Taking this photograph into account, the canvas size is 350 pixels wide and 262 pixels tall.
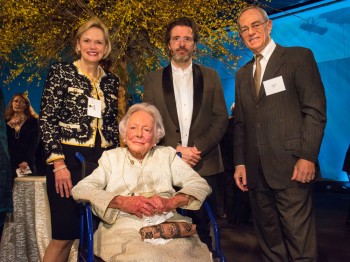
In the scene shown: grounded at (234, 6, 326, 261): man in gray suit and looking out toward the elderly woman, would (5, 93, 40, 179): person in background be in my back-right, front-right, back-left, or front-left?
front-right

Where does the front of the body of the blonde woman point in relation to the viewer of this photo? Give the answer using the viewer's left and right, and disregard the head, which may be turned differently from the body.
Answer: facing the viewer and to the right of the viewer

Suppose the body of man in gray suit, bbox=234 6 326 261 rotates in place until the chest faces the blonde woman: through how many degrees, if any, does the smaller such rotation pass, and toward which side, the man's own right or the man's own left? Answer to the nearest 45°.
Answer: approximately 45° to the man's own right

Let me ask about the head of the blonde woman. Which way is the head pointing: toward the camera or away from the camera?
toward the camera

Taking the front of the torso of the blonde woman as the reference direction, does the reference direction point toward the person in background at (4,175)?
no

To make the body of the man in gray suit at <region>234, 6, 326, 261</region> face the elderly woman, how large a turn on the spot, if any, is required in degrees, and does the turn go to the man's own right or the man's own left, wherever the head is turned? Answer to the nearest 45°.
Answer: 0° — they already face them

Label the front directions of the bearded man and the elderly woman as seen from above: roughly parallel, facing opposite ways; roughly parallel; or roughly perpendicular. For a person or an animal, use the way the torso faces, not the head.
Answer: roughly parallel

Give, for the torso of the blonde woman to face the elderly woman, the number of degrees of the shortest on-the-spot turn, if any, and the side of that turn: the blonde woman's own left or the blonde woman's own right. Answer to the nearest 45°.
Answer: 0° — they already face them

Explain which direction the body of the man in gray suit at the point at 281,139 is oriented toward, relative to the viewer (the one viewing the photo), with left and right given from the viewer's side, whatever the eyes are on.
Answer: facing the viewer and to the left of the viewer

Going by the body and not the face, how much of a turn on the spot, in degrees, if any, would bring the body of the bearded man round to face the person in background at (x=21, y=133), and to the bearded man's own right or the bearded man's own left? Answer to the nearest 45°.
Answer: approximately 135° to the bearded man's own right

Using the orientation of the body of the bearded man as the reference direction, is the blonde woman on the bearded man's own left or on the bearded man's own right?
on the bearded man's own right

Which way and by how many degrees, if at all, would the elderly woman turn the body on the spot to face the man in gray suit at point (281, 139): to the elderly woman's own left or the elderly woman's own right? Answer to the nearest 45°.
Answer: approximately 90° to the elderly woman's own left

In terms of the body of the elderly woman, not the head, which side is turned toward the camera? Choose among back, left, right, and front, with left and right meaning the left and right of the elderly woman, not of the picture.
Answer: front

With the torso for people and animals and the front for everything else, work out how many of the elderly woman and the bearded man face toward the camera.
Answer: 2

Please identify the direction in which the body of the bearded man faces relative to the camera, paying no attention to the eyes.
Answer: toward the camera

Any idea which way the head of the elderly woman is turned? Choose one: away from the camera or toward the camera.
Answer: toward the camera

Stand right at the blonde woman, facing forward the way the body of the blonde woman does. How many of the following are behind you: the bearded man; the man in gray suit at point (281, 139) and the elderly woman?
0

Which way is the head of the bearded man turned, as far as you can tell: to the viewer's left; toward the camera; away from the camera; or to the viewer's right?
toward the camera
